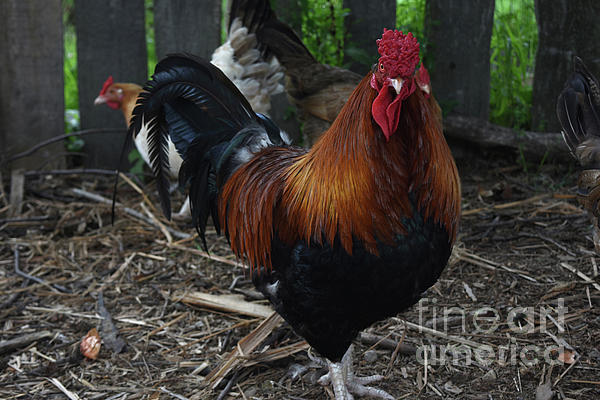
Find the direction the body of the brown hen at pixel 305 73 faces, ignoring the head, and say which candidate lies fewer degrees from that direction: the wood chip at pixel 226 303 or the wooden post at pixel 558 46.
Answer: the wooden post

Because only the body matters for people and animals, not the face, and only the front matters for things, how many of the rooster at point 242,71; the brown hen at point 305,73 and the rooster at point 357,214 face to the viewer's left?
1

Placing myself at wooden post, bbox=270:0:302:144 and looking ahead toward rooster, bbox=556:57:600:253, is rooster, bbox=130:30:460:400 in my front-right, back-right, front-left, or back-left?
front-right

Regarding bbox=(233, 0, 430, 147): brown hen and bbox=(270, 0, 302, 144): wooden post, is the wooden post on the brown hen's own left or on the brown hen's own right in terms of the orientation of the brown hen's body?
on the brown hen's own left

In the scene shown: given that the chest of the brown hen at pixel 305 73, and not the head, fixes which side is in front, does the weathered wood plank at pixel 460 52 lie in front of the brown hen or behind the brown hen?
in front

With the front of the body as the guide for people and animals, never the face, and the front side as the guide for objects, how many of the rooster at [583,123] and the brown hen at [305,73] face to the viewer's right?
2

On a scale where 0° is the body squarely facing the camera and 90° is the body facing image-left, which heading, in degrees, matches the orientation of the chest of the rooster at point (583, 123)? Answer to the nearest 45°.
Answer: approximately 270°

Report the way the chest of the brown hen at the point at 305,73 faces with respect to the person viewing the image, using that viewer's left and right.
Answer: facing to the right of the viewer

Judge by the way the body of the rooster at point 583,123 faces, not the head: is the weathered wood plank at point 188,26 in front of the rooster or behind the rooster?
behind

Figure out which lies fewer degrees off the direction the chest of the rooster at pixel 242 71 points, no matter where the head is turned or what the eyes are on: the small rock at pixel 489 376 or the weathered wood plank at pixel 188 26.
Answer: the weathered wood plank

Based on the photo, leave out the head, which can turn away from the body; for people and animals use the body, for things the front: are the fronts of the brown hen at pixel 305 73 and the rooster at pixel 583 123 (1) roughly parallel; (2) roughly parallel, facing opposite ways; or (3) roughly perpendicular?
roughly parallel

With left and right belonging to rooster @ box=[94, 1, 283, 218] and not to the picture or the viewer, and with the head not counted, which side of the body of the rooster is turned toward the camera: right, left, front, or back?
left

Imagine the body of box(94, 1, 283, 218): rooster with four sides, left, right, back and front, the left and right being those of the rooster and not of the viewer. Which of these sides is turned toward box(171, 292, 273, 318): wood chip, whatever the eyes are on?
left
